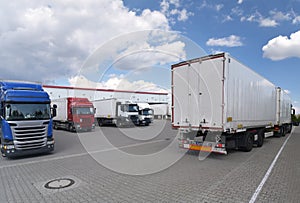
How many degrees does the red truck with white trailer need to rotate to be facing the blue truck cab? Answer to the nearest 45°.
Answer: approximately 45° to its right

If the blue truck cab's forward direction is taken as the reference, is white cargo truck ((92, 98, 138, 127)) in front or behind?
behind

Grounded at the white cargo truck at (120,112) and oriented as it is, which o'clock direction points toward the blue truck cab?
The blue truck cab is roughly at 2 o'clock from the white cargo truck.

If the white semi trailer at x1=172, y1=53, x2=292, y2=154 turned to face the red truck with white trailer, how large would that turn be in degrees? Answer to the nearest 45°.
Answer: approximately 90° to its left

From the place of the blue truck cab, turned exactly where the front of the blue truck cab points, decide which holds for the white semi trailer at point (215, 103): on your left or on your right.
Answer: on your left

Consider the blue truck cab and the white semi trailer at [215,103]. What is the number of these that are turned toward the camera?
1

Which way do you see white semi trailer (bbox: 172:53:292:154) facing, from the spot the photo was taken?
facing away from the viewer and to the right of the viewer

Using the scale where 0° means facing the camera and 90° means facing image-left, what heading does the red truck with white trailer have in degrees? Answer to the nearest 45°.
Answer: approximately 315°
